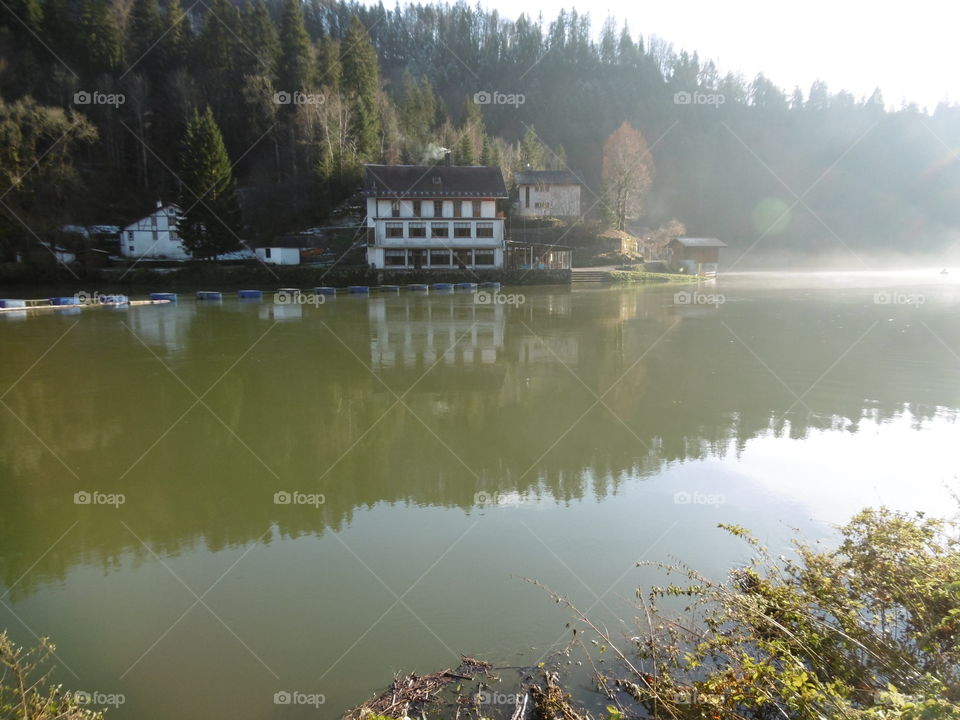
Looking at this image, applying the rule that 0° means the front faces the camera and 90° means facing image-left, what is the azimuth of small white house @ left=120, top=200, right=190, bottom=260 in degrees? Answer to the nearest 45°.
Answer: approximately 0°

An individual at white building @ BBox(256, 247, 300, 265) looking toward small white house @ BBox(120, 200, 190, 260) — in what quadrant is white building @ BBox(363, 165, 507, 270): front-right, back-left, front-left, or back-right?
back-right

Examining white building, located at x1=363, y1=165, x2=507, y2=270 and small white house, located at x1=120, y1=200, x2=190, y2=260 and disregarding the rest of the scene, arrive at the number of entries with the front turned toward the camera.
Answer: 2

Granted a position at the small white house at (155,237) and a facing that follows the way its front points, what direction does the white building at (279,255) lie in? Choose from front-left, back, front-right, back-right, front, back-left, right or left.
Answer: front-left

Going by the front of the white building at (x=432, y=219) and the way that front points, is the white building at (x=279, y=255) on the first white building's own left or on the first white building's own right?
on the first white building's own right

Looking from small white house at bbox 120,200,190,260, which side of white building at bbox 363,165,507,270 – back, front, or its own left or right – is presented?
right

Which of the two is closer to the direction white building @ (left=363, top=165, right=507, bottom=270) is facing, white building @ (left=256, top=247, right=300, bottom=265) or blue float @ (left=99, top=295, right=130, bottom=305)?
the blue float

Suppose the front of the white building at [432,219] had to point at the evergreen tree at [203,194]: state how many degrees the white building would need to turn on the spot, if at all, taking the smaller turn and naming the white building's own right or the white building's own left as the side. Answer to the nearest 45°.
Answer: approximately 90° to the white building's own right
